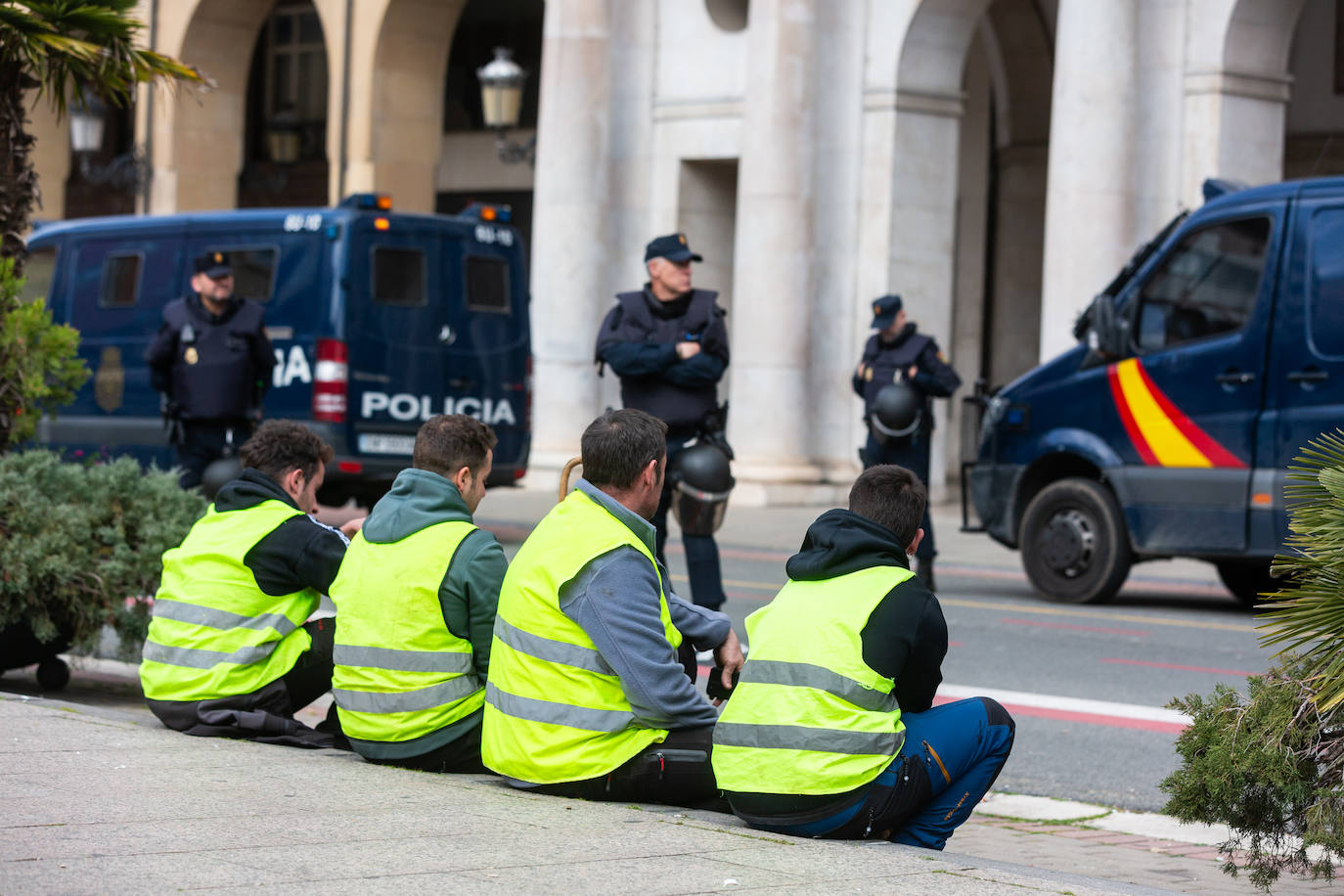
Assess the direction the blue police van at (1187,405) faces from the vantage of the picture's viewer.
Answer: facing to the left of the viewer

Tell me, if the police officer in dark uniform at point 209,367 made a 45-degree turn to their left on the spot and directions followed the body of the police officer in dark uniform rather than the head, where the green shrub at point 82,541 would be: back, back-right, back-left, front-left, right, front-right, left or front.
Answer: front-right

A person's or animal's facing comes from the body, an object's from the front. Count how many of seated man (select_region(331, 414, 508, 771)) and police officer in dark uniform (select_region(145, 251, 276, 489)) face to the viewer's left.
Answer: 0

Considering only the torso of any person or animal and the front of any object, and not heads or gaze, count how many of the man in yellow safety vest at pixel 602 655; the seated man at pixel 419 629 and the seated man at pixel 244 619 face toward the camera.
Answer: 0

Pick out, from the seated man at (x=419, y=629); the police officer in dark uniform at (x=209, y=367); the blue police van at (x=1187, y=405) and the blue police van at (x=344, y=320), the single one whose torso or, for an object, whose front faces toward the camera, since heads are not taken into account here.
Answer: the police officer in dark uniform

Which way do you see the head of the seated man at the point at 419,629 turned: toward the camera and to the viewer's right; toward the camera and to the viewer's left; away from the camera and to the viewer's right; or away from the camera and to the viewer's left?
away from the camera and to the viewer's right

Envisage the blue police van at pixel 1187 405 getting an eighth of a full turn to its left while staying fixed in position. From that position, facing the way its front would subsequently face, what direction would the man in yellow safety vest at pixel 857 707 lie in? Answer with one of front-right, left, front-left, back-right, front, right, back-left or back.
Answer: front-left

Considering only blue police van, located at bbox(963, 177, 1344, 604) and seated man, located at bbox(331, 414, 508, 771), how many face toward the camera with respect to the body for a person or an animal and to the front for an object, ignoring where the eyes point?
0

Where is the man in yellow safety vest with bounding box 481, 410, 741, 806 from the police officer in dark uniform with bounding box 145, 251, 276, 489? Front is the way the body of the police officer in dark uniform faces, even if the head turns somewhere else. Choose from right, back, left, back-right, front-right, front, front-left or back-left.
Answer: front

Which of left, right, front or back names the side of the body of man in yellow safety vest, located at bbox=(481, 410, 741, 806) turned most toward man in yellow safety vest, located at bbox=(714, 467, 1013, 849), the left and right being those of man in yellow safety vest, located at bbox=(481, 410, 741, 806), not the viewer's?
right

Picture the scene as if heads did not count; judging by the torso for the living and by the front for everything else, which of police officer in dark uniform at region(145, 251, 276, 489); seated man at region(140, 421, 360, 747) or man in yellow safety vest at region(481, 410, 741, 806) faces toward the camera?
the police officer in dark uniform

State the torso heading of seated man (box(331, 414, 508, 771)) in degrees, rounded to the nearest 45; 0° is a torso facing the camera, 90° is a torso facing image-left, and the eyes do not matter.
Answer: approximately 225°

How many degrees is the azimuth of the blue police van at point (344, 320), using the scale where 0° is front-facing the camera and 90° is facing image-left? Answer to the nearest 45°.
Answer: approximately 135°

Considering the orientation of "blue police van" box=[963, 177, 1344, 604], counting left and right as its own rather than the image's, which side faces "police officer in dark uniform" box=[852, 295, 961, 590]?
front

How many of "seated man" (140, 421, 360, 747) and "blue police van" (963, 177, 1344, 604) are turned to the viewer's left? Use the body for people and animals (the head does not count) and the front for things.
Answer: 1

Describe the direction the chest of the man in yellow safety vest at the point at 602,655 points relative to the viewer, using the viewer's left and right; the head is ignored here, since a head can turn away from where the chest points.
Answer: facing away from the viewer and to the right of the viewer

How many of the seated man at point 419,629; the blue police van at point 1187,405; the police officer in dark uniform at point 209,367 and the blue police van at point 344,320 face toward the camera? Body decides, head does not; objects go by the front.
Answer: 1
